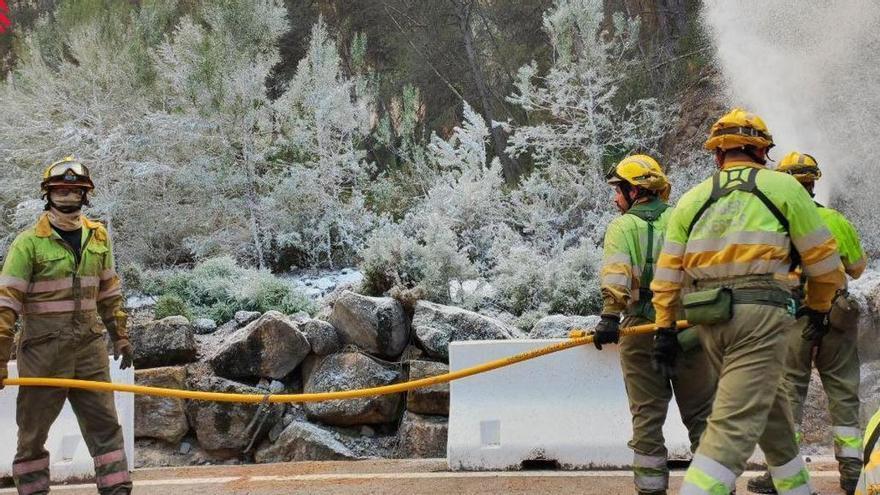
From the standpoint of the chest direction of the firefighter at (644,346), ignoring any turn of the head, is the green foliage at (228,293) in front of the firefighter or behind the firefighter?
in front

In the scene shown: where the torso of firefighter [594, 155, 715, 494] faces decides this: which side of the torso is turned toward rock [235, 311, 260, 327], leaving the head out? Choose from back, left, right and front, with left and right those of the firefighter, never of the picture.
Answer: front

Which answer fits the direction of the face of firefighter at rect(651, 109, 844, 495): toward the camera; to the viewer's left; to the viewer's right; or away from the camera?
away from the camera

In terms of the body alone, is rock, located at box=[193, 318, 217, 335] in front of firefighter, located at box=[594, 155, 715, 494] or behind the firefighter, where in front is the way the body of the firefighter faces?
in front

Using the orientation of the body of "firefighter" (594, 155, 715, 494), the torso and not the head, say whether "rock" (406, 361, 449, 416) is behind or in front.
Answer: in front

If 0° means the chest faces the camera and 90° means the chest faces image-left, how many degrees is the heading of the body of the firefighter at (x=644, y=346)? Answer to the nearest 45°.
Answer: approximately 135°

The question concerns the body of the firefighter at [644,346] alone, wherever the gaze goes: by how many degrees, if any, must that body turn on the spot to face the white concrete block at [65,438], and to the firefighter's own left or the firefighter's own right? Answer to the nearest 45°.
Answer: approximately 45° to the firefighter's own left
